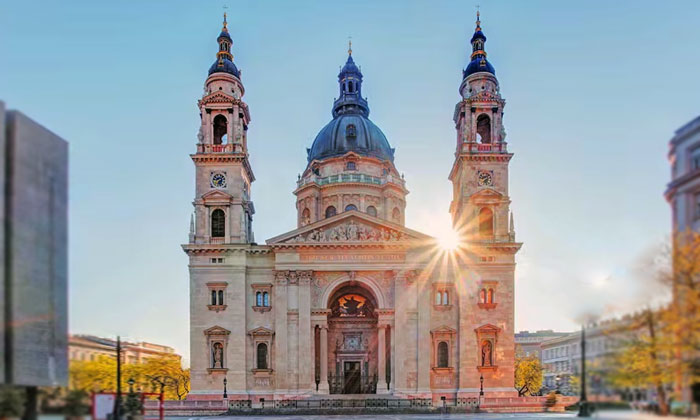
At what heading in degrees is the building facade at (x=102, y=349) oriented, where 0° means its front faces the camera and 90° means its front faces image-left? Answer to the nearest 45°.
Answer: approximately 315°

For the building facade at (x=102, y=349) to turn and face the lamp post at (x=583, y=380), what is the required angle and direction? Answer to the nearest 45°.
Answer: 0° — it already faces it

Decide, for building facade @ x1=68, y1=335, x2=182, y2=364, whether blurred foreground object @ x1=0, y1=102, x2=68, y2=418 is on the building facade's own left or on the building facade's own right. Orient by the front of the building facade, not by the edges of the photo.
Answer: on the building facade's own right
